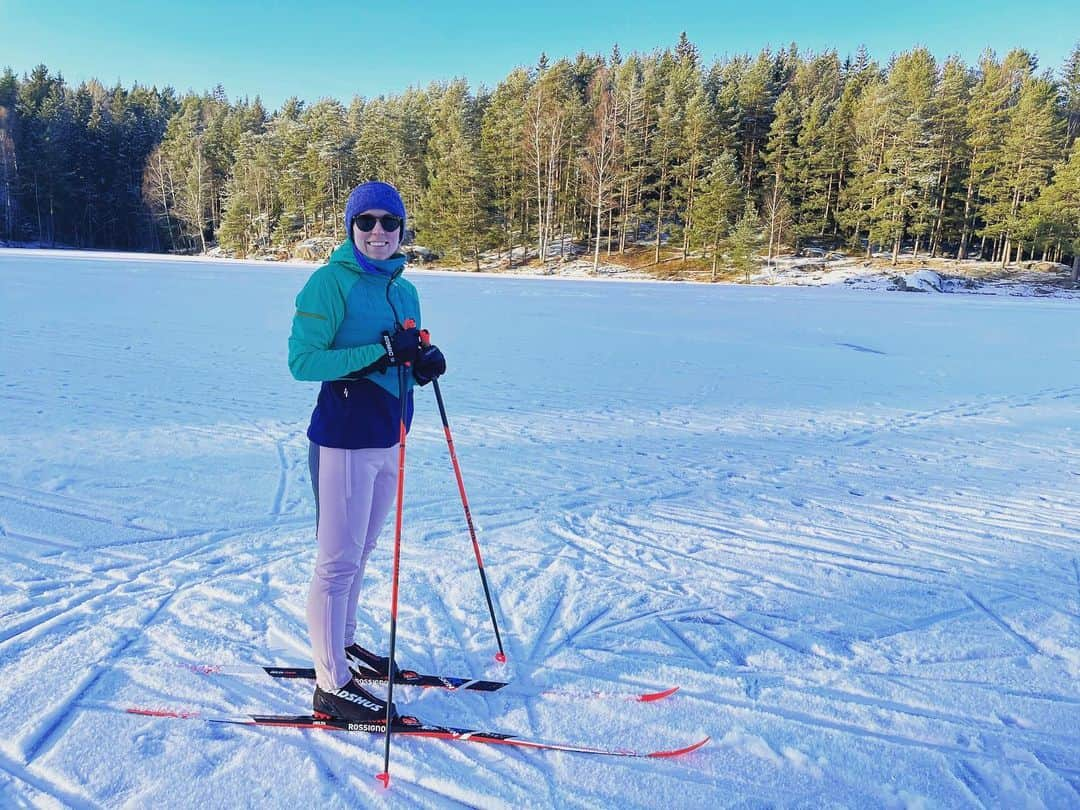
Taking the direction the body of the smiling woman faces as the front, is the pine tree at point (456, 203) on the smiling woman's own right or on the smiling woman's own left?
on the smiling woman's own left

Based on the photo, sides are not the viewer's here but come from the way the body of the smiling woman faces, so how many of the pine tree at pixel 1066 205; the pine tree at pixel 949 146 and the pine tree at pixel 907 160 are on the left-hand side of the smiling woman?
3

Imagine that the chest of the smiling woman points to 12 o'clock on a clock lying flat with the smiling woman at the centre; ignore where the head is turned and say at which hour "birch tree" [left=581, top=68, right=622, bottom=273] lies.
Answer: The birch tree is roughly at 8 o'clock from the smiling woman.

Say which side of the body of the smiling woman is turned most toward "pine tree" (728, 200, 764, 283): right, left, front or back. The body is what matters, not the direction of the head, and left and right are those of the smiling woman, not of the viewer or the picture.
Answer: left

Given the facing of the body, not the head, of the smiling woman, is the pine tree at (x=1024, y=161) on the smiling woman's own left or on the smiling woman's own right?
on the smiling woman's own left

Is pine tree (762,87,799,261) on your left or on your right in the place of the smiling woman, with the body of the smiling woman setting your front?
on your left

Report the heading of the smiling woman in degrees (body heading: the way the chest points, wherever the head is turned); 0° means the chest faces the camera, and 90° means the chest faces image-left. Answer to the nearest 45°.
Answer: approximately 315°

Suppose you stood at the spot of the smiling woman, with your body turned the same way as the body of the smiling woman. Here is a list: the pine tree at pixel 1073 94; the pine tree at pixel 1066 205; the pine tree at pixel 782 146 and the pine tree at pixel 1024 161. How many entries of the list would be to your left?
4

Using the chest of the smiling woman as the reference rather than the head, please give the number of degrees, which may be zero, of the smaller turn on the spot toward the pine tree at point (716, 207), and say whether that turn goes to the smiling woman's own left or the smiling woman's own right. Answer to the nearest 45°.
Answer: approximately 90° to the smiling woman's own left

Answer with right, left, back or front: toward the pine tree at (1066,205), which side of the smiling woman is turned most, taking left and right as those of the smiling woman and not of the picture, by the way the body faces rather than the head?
left
